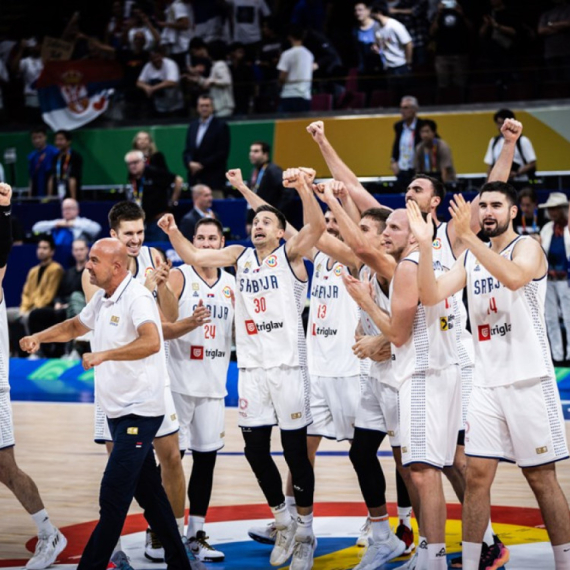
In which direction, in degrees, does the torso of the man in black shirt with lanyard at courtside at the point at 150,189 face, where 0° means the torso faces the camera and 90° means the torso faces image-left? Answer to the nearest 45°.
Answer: approximately 45°

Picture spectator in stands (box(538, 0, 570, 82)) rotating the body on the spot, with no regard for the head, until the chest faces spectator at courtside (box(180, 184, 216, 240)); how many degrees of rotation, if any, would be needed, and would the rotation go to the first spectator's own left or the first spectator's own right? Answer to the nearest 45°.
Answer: approximately 45° to the first spectator's own right

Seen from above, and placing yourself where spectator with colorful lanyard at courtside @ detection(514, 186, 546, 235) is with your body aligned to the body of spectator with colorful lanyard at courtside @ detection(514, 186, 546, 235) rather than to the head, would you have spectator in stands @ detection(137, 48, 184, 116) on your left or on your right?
on your right

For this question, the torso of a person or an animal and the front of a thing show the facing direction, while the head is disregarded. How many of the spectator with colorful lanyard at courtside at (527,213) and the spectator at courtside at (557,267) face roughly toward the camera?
2

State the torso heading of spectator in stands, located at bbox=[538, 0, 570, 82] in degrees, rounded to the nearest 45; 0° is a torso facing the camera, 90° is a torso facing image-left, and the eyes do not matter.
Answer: approximately 0°

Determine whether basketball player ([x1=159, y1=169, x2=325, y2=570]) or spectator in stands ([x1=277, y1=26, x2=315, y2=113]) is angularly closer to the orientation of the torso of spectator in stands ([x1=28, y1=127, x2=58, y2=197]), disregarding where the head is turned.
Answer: the basketball player

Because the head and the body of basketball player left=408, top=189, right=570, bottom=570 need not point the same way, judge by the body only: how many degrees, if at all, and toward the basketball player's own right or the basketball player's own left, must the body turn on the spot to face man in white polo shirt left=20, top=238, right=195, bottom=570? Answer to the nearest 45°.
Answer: approximately 45° to the basketball player's own right

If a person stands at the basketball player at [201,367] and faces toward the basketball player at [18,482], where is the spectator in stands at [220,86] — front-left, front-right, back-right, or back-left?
back-right
